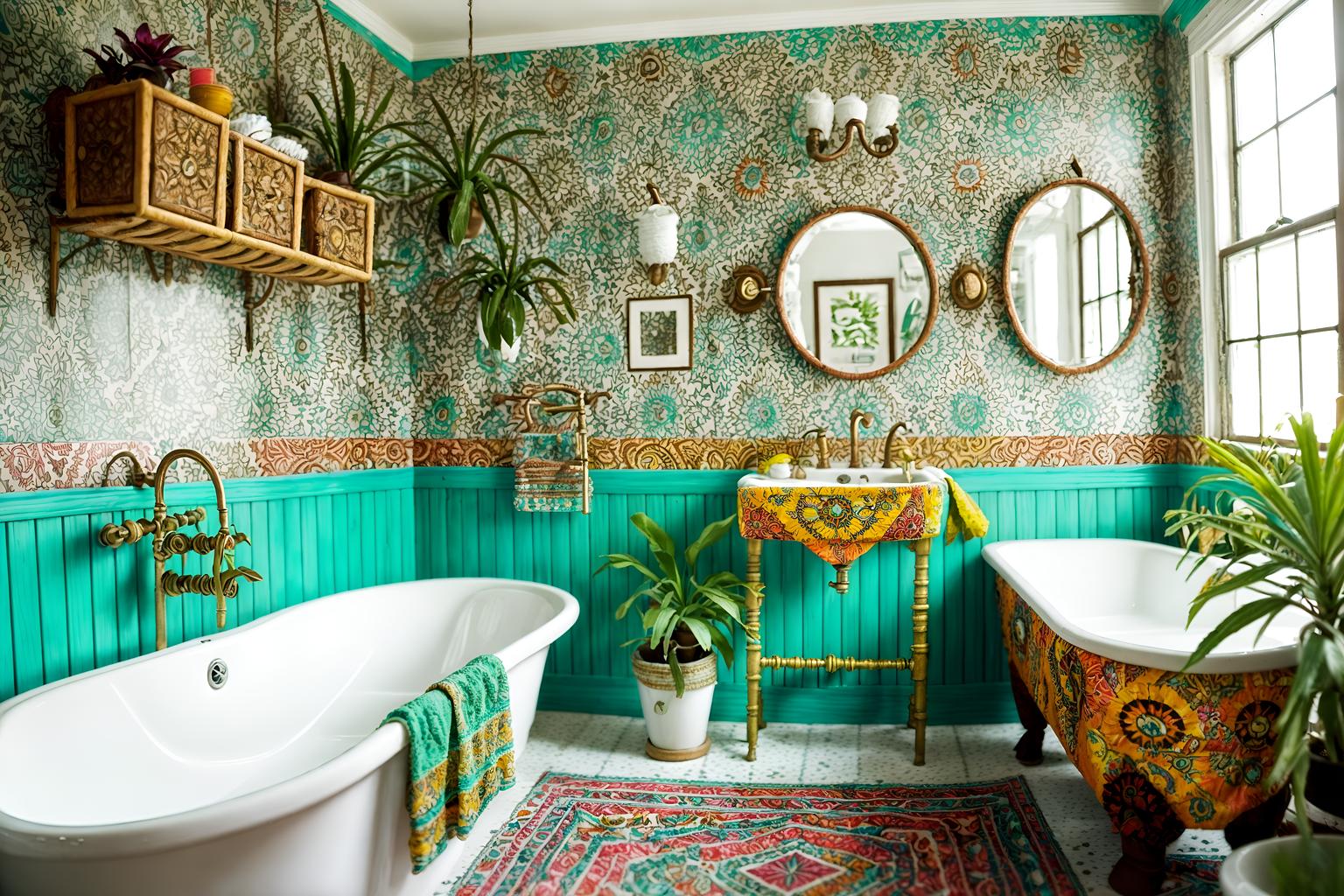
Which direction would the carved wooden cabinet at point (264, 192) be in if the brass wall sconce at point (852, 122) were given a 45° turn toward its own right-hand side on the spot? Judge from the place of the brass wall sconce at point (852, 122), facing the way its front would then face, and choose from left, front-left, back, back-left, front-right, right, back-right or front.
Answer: front

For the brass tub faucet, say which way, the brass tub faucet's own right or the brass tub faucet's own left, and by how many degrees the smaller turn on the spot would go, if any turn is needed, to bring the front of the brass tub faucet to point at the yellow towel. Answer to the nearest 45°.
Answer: approximately 45° to the brass tub faucet's own left

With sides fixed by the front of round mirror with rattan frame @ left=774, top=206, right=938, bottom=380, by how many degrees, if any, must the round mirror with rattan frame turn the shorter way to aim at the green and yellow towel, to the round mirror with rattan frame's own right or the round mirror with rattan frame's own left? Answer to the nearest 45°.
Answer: approximately 45° to the round mirror with rattan frame's own right

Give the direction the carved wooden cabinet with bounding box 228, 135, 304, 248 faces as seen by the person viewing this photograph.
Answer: facing the viewer and to the right of the viewer

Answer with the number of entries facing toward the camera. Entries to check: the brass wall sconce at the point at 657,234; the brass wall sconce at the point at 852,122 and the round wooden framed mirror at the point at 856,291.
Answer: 3

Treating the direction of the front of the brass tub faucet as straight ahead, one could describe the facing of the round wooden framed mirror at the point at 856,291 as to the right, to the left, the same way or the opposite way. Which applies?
to the right

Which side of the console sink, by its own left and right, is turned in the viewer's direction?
front

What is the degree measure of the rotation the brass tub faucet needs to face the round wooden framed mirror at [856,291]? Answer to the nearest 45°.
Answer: approximately 45° to its left

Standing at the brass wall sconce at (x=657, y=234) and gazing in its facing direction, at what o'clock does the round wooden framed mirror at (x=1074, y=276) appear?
The round wooden framed mirror is roughly at 9 o'clock from the brass wall sconce.

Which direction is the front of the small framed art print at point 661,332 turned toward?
toward the camera

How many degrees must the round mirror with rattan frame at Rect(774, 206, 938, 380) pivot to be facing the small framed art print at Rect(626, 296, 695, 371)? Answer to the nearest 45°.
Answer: approximately 90° to its right

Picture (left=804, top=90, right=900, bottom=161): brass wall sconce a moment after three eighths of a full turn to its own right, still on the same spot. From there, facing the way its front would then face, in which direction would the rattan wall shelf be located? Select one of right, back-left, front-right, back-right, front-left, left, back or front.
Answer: left

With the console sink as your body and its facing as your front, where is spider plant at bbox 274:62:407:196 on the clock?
The spider plant is roughly at 3 o'clock from the console sink.

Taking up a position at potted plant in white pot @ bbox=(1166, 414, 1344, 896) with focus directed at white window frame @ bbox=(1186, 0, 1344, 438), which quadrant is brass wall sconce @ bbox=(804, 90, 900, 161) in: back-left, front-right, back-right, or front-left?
front-left

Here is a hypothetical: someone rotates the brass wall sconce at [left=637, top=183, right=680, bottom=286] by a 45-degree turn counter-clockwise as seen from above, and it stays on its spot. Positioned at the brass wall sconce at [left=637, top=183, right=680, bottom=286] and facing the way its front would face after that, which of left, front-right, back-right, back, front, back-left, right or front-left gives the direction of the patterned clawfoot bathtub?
front

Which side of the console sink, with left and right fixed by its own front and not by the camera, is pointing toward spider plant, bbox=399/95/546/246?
right

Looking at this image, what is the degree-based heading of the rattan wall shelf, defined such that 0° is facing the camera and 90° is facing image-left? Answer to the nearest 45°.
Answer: approximately 315°
